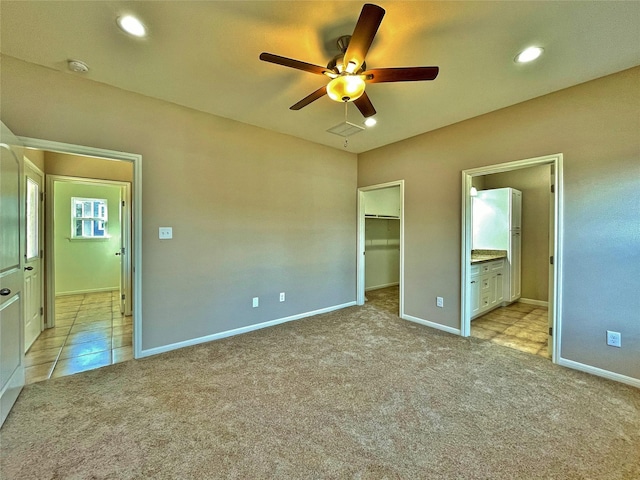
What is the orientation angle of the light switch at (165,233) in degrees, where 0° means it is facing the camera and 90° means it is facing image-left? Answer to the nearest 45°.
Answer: approximately 0°

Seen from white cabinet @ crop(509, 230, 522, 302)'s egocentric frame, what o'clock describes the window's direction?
The window is roughly at 5 o'clock from the white cabinet.

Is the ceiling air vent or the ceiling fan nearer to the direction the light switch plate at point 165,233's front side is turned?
the ceiling fan

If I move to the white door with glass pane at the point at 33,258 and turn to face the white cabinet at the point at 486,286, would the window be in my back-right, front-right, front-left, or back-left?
back-left

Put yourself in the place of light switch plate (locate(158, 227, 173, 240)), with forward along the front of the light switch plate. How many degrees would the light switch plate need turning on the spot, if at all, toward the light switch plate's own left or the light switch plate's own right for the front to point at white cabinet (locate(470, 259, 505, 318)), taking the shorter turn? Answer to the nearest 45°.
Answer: approximately 90° to the light switch plate's own left
